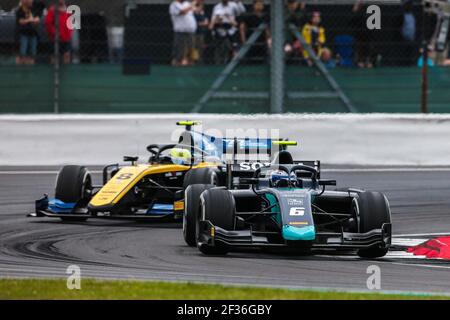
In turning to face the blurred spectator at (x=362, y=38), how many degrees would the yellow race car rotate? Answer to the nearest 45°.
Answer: approximately 180°

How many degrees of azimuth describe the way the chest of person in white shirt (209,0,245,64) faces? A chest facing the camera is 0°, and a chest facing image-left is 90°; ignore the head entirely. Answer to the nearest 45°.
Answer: approximately 0°

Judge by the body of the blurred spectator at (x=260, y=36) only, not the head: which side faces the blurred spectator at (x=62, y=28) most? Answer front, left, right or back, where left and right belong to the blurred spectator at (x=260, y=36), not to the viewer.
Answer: right

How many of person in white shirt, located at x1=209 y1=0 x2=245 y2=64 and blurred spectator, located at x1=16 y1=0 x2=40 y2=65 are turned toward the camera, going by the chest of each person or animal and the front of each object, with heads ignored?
2

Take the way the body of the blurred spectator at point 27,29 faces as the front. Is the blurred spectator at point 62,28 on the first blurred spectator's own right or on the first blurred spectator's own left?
on the first blurred spectator's own left

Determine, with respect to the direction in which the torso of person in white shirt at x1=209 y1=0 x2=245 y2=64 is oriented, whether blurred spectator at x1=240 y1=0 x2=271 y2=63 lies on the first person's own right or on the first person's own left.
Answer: on the first person's own left

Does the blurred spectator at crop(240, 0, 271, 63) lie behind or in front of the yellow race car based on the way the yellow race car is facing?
behind
